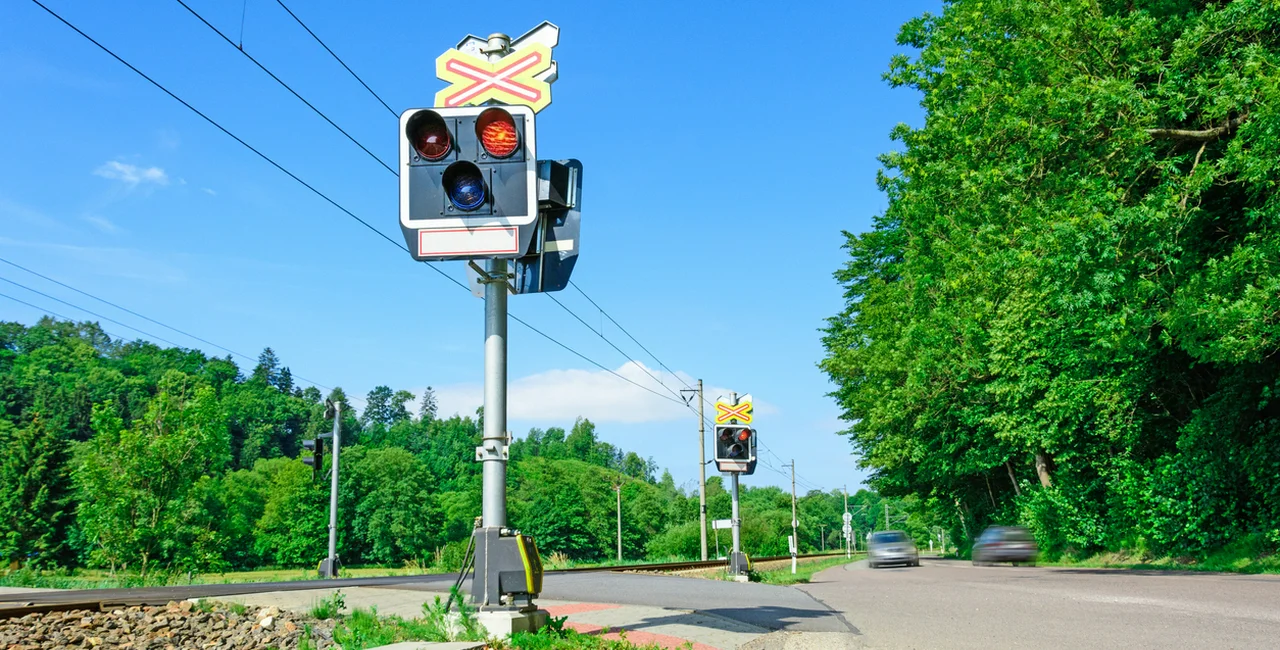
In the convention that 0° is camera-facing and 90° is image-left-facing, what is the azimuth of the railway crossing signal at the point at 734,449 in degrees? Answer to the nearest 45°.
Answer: approximately 0°

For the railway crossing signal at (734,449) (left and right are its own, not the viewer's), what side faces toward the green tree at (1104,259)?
left

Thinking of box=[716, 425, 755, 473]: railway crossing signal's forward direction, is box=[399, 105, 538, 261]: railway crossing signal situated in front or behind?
in front

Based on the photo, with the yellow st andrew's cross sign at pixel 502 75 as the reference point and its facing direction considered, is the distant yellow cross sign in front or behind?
behind

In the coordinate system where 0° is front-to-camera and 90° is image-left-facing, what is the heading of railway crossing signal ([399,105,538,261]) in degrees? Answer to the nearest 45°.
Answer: approximately 0°

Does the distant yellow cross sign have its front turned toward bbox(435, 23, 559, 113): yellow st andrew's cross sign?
yes
